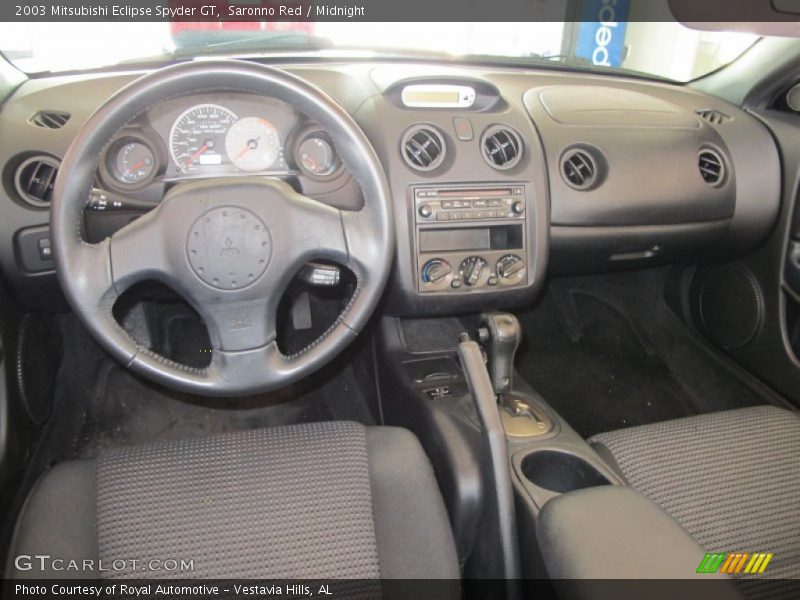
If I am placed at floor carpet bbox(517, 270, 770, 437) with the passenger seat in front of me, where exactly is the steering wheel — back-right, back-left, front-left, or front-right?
front-right

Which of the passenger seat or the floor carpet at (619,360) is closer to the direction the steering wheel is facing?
the passenger seat

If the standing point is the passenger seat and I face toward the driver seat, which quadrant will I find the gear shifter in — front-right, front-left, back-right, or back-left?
front-right

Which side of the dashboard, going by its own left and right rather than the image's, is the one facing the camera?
front

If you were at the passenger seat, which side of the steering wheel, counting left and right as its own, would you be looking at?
left

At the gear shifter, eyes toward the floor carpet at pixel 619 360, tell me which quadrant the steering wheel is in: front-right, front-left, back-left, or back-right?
back-left

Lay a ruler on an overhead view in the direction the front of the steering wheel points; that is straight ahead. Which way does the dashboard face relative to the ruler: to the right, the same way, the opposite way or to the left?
the same way

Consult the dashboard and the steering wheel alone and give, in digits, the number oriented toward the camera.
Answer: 2

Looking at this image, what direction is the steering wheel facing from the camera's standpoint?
toward the camera
